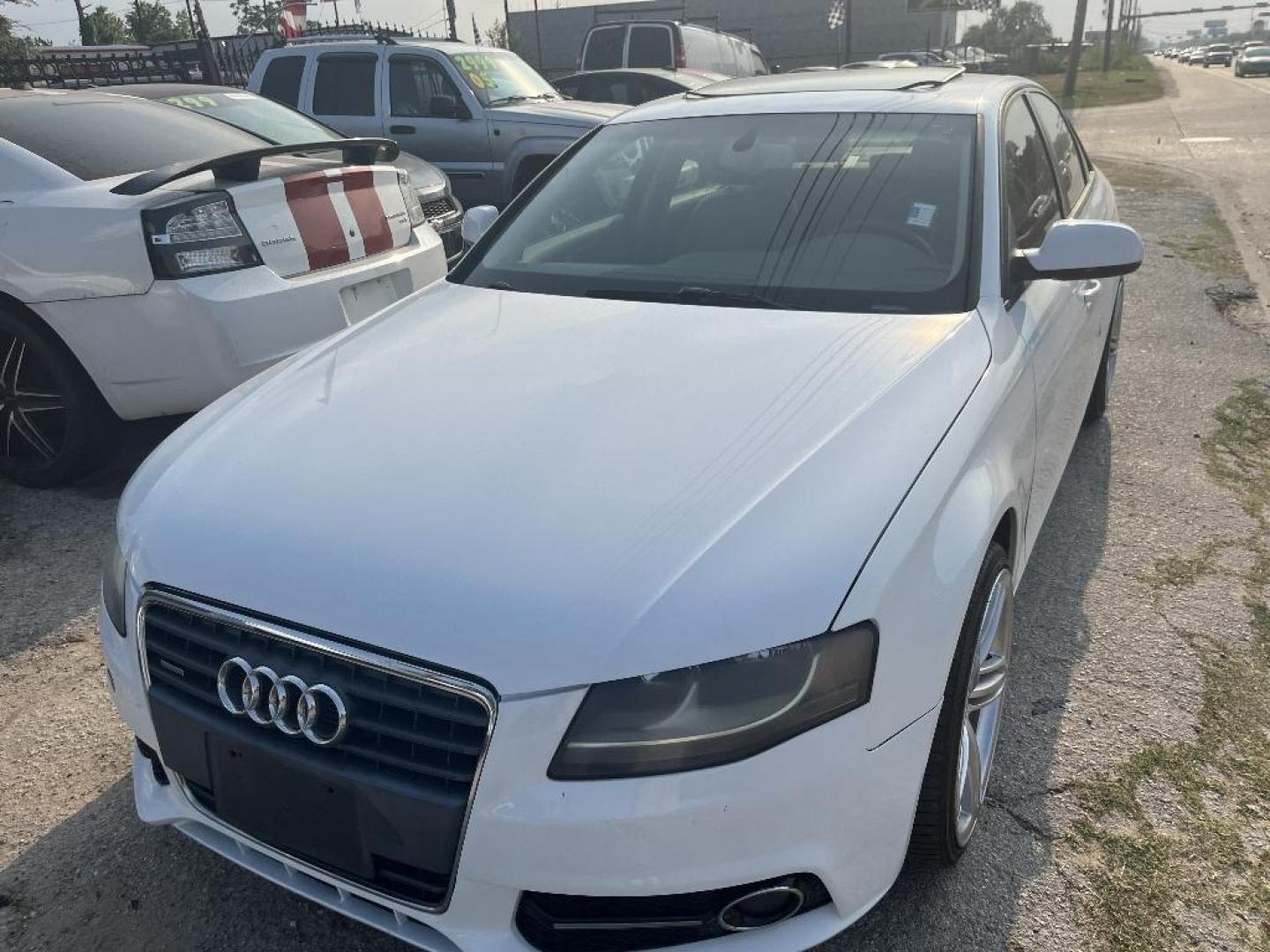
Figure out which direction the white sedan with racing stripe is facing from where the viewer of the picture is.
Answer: facing away from the viewer and to the left of the viewer

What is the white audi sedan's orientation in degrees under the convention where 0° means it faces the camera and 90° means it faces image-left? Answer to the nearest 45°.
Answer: approximately 45°

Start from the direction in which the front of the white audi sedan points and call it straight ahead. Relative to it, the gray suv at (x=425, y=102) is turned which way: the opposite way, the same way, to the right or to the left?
to the left

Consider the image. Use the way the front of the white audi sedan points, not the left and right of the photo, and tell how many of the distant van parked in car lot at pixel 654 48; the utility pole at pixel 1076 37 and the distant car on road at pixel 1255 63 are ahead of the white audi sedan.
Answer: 0

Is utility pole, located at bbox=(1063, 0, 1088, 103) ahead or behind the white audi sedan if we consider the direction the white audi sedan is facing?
behind

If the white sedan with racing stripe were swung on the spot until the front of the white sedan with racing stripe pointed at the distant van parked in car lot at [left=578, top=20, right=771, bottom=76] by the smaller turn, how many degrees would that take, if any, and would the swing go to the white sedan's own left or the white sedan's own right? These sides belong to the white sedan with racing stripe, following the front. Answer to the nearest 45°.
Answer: approximately 90° to the white sedan's own right

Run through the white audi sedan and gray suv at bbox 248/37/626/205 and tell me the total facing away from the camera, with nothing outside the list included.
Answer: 0

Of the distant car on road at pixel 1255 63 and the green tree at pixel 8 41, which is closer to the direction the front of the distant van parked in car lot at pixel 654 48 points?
the distant car on road

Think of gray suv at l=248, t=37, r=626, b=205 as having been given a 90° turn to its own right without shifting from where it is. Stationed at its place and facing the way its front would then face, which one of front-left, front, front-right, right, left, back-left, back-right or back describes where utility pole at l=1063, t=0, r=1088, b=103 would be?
back

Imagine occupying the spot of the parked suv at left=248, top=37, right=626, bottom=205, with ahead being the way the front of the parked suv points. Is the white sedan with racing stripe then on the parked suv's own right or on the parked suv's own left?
on the parked suv's own right

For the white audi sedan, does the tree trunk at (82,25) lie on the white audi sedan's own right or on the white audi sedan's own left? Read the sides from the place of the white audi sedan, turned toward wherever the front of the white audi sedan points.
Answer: on the white audi sedan's own right

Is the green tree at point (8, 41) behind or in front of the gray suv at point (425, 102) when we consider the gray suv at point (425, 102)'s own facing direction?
behind

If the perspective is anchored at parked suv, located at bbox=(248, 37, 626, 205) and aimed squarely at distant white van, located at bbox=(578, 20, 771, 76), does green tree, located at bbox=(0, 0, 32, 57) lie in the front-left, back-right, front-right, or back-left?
front-left

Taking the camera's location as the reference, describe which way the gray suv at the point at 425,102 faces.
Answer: facing the viewer and to the right of the viewer

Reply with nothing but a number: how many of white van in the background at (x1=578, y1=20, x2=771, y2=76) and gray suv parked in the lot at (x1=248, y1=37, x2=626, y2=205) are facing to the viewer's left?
0

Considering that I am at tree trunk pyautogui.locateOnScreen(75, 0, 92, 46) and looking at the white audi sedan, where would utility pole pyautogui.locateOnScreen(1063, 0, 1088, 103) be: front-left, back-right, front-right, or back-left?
front-left
